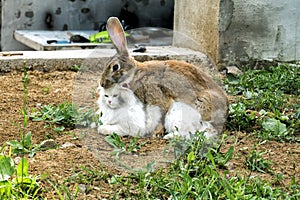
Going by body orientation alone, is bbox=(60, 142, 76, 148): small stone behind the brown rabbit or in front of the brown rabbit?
in front

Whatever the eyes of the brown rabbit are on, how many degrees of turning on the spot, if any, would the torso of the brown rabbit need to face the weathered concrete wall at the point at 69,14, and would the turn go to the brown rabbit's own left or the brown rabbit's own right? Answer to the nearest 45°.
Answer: approximately 90° to the brown rabbit's own right

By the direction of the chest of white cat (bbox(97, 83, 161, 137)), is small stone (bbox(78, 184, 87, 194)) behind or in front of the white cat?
in front

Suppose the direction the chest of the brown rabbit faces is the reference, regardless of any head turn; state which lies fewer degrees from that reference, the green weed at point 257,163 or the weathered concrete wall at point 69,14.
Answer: the weathered concrete wall

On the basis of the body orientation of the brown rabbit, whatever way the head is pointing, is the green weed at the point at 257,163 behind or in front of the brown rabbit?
behind

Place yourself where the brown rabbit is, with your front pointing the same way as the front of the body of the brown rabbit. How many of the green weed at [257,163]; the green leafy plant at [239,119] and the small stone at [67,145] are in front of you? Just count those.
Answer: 1

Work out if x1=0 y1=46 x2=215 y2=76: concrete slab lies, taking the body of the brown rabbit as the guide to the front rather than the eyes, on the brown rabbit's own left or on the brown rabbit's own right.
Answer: on the brown rabbit's own right

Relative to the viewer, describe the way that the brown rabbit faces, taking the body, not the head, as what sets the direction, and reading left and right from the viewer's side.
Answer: facing to the left of the viewer

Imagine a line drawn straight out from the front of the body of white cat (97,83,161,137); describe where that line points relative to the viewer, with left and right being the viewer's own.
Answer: facing the viewer and to the left of the viewer

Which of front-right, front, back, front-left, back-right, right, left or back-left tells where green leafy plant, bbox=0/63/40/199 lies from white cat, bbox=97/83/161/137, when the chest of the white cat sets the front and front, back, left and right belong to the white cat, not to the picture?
front
